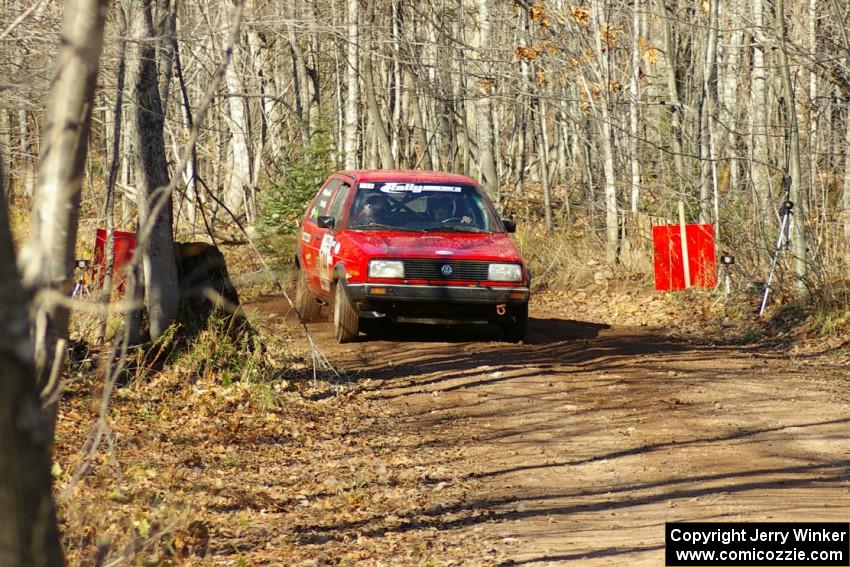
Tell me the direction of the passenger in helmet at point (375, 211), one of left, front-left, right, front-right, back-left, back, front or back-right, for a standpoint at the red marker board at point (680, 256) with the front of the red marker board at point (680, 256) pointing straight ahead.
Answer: front-right

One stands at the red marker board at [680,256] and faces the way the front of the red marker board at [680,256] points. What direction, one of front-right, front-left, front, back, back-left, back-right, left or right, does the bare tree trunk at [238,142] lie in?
back-right

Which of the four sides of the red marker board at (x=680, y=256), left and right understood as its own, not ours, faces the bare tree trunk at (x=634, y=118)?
back

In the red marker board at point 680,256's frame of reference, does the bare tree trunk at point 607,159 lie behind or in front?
behind

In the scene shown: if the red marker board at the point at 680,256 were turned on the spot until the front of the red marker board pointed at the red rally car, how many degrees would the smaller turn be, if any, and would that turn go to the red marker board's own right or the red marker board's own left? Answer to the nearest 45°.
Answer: approximately 45° to the red marker board's own right

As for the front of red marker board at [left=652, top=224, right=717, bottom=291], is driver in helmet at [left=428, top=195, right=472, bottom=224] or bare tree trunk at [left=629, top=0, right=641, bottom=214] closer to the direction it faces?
the driver in helmet

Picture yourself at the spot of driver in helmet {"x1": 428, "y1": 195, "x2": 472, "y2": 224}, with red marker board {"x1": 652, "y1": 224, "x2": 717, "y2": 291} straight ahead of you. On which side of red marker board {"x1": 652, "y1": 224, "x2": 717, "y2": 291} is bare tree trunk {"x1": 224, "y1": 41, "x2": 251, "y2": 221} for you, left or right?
left

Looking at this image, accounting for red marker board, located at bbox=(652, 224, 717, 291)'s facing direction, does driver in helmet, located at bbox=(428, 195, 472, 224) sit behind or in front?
in front

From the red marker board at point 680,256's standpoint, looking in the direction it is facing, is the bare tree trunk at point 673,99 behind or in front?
behind

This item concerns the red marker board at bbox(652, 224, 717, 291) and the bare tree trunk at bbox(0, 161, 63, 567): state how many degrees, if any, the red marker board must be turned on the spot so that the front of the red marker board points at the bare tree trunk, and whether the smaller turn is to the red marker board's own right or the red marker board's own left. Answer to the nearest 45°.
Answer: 0° — it already faces it

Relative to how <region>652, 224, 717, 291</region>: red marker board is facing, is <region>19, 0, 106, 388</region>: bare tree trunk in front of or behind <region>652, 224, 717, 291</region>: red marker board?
in front
